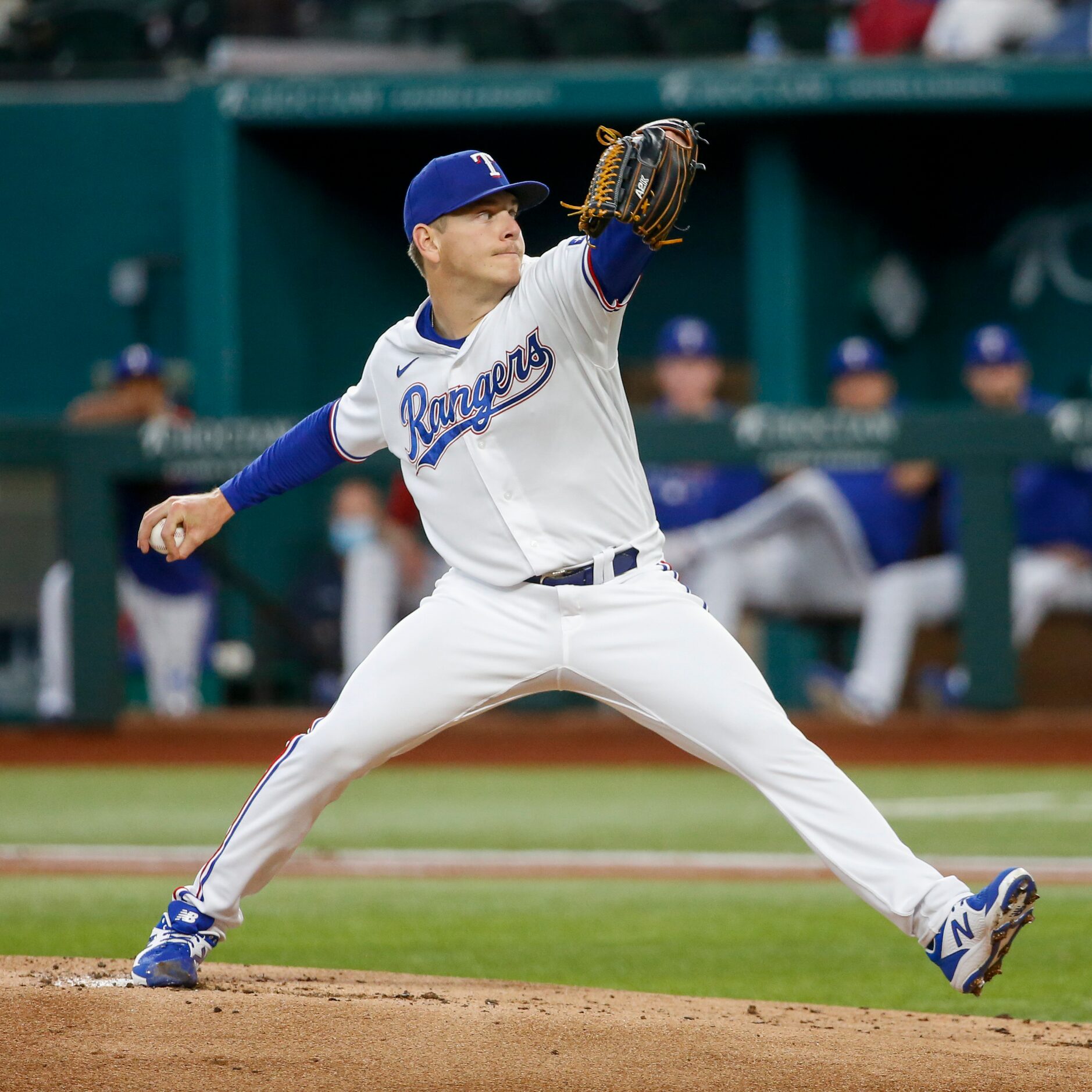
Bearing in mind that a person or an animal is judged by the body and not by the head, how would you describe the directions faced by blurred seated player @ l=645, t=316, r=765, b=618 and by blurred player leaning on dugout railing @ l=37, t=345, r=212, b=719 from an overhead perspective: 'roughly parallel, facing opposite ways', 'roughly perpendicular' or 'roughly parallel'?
roughly parallel

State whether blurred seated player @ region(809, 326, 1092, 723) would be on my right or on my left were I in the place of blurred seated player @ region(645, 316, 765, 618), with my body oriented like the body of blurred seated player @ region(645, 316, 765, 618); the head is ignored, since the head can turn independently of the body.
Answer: on my left

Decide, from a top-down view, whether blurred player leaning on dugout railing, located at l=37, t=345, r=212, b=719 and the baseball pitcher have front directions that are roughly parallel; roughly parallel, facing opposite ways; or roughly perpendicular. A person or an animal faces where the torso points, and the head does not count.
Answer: roughly parallel

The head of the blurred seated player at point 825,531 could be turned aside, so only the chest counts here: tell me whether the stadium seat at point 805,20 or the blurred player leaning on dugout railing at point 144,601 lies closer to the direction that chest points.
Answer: the blurred player leaning on dugout railing

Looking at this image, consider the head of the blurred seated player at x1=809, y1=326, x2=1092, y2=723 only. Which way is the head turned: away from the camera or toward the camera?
toward the camera

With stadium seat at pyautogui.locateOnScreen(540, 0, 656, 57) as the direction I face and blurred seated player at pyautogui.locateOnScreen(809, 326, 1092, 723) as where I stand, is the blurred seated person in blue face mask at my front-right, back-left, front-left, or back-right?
front-left

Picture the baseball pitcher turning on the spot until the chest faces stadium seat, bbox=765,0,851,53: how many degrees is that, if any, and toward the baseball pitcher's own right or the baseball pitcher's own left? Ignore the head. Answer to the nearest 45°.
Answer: approximately 180°

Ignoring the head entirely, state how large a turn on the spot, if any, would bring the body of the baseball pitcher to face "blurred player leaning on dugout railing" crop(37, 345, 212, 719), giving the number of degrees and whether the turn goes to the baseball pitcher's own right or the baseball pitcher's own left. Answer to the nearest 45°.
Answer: approximately 180°

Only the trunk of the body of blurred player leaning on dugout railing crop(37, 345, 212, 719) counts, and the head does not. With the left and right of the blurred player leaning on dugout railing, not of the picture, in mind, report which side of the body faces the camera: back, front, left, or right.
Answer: front

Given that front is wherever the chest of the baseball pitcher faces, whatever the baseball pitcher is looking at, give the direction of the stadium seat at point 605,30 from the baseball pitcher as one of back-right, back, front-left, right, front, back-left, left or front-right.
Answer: back

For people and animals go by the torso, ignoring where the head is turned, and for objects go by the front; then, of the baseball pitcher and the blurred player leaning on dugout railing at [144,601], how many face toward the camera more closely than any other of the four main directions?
2

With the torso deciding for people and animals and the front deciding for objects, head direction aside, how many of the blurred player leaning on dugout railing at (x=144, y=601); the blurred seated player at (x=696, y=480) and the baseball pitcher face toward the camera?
3

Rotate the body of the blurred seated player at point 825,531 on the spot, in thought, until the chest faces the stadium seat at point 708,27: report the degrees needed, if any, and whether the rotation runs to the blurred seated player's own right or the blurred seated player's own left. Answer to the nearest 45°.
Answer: approximately 135° to the blurred seated player's own right

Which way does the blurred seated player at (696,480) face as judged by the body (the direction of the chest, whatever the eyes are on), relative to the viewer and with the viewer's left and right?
facing the viewer
